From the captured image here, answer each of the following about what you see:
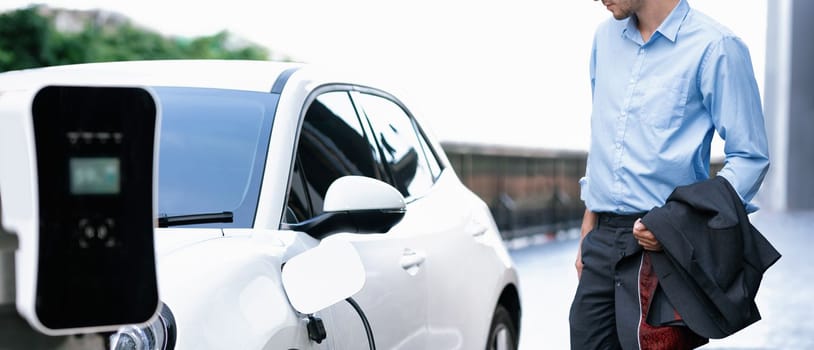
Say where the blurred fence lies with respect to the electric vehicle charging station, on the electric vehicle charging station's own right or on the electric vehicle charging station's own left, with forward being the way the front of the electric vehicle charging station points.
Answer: on the electric vehicle charging station's own left

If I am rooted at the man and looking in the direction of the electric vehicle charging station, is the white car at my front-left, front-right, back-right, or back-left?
front-right

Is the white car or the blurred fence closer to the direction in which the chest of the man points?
the white car

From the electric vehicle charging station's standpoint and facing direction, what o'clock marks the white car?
The white car is roughly at 8 o'clock from the electric vehicle charging station.

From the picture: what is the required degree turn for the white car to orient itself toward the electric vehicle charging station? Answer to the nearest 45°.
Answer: approximately 45° to its left

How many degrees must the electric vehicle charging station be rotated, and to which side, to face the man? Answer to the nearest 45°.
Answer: approximately 90° to its left

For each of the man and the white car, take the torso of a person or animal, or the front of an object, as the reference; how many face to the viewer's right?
0

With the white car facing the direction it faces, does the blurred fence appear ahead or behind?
behind

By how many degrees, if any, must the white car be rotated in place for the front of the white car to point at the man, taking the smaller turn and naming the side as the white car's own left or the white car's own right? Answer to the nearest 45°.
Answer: approximately 135° to the white car's own left

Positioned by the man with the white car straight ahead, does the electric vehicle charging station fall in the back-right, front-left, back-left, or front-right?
front-left

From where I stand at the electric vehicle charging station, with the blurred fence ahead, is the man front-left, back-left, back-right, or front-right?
front-right

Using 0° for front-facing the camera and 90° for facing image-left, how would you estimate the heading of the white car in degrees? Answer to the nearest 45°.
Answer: approximately 45°

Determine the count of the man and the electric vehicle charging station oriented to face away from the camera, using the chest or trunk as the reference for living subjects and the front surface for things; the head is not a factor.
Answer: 0

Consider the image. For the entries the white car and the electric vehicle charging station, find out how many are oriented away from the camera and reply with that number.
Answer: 0
